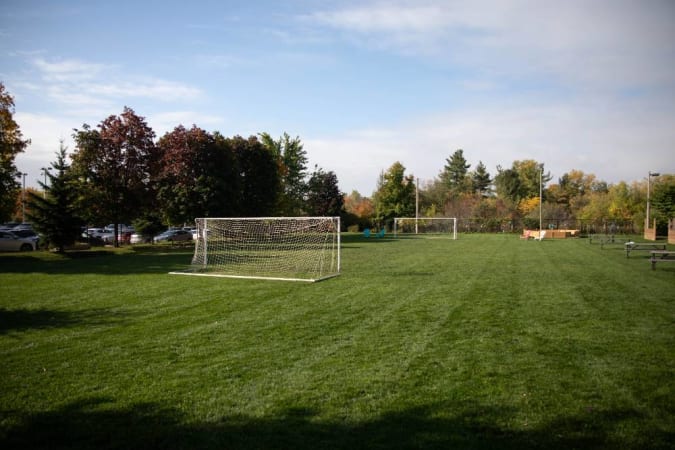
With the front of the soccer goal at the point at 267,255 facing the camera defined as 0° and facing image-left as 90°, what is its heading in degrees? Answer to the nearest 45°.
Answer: approximately 225°

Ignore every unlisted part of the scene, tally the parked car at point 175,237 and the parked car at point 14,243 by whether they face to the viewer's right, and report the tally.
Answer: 1

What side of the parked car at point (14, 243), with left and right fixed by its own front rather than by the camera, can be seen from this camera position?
right

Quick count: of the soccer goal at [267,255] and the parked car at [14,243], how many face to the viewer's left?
0

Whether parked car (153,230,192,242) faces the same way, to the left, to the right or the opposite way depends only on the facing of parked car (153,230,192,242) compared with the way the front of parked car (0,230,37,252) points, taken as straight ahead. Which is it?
the opposite way

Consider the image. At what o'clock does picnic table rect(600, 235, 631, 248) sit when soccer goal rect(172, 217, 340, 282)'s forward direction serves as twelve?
The picnic table is roughly at 1 o'clock from the soccer goal.

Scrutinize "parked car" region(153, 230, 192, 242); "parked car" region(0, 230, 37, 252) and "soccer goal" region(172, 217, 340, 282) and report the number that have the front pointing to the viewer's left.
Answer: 1

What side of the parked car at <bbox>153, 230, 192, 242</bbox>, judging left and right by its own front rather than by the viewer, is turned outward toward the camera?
left

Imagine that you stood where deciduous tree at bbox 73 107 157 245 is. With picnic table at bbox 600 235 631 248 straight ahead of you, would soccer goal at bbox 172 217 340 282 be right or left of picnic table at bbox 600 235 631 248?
right
